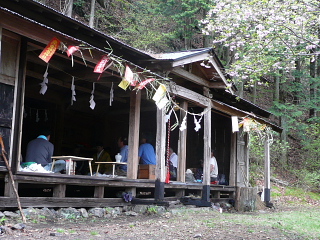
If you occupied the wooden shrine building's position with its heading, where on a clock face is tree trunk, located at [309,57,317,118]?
The tree trunk is roughly at 9 o'clock from the wooden shrine building.

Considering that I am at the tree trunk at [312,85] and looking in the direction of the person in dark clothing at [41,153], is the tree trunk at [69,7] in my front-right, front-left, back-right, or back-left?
front-right

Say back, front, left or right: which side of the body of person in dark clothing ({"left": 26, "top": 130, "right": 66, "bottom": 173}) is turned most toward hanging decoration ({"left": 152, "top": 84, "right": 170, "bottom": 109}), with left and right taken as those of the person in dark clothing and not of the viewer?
right

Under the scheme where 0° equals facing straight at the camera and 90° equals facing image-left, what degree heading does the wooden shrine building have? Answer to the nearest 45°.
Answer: approximately 315°

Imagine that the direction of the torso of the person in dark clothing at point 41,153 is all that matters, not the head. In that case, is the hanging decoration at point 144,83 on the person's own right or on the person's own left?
on the person's own right

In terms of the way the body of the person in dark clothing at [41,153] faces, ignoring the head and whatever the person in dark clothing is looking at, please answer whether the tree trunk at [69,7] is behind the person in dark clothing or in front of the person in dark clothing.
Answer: in front

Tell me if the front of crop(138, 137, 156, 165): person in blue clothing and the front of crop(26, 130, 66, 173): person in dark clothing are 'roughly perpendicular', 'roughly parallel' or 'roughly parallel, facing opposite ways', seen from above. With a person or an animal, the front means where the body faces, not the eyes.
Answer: roughly perpendicular

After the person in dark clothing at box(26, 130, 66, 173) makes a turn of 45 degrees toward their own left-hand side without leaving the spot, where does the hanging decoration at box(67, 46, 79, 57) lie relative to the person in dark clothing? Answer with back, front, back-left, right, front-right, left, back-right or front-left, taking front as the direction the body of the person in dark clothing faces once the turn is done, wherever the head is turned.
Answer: back

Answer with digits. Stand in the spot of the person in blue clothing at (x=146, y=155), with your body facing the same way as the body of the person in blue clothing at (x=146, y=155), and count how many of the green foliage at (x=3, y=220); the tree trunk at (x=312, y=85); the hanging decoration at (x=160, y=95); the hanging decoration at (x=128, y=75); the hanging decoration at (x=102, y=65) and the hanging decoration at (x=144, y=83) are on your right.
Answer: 1
